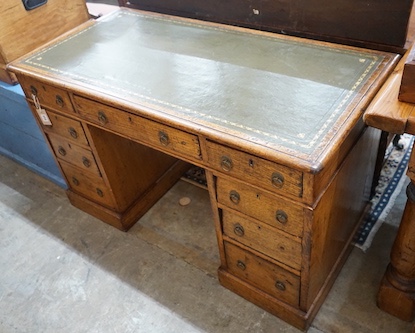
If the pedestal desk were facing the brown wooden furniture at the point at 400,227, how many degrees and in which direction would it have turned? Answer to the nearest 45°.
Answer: approximately 90° to its left

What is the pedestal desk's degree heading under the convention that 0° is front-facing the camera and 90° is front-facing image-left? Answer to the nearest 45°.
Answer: approximately 45°

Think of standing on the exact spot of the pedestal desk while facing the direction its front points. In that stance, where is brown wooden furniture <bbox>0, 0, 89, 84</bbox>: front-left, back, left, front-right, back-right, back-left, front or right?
right
